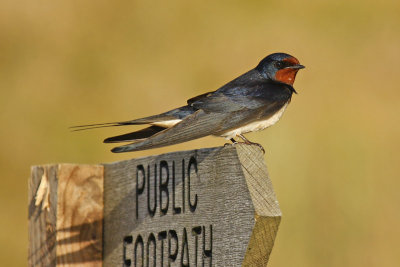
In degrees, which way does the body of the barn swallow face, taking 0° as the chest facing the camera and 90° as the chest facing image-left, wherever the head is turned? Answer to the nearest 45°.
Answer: approximately 270°
